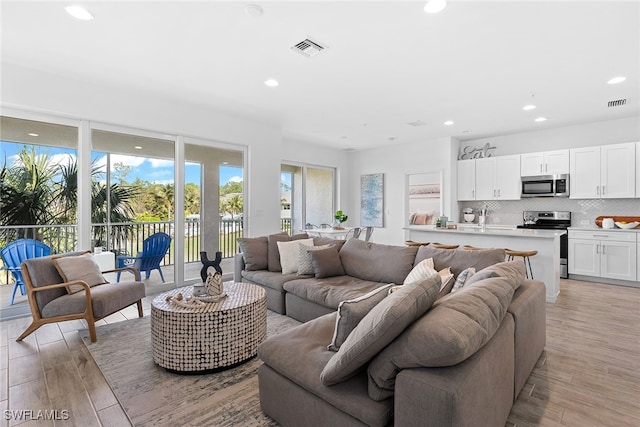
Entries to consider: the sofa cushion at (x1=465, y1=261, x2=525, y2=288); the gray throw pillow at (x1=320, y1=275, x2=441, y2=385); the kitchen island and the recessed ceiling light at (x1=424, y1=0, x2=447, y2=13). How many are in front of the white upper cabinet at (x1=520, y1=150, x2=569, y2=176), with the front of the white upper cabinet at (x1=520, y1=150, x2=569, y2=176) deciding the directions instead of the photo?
4

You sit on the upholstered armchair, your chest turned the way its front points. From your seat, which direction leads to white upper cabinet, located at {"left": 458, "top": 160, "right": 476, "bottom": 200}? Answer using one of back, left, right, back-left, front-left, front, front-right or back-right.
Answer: front-left

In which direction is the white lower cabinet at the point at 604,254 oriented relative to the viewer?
toward the camera

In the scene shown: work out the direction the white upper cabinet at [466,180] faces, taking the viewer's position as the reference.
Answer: facing the viewer

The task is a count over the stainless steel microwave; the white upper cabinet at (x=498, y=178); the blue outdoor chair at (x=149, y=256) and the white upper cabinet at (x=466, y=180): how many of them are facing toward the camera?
3

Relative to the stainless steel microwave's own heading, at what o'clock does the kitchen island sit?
The kitchen island is roughly at 12 o'clock from the stainless steel microwave.

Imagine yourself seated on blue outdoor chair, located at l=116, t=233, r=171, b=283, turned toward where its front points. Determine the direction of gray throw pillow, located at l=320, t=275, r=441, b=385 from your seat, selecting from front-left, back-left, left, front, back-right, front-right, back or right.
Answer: back-left

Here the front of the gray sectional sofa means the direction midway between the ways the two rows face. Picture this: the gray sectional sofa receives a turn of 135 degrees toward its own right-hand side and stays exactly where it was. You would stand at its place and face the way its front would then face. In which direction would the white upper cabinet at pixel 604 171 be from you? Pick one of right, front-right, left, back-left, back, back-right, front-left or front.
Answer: front-right

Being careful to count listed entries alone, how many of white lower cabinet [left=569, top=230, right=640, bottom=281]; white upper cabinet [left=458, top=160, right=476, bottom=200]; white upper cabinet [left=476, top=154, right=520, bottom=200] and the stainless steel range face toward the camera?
4

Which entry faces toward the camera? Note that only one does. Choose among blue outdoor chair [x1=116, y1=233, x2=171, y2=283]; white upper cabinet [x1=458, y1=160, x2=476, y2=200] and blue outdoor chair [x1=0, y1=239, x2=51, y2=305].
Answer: the white upper cabinet

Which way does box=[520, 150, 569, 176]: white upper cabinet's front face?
toward the camera

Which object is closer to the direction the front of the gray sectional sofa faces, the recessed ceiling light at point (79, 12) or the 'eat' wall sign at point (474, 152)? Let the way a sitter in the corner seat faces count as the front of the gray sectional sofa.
the recessed ceiling light

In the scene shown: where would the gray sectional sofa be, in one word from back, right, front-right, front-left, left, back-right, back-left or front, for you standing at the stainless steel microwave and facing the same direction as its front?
front

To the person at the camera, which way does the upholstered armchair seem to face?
facing the viewer and to the right of the viewer

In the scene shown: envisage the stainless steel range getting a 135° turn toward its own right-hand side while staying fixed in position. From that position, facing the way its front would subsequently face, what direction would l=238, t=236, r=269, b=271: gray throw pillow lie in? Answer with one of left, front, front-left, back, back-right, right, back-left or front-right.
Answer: left

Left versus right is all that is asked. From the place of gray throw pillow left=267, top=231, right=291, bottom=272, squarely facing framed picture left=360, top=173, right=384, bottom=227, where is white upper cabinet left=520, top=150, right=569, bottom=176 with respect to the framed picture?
right
